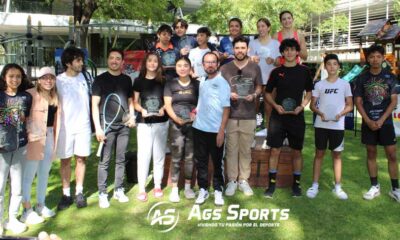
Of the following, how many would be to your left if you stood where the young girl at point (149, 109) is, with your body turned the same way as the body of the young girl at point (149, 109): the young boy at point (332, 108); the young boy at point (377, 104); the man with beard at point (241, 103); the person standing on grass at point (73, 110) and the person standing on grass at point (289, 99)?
4

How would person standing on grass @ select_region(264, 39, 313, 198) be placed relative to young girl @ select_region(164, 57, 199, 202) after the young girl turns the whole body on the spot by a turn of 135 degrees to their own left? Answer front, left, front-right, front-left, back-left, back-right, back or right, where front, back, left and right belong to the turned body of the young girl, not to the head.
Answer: front-right

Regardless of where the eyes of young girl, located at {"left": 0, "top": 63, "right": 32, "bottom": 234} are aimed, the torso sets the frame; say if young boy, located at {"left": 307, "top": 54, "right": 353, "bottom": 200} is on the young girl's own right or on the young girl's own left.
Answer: on the young girl's own left

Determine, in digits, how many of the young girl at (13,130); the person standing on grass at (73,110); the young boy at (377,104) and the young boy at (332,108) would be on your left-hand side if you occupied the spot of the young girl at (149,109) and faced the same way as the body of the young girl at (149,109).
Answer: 2

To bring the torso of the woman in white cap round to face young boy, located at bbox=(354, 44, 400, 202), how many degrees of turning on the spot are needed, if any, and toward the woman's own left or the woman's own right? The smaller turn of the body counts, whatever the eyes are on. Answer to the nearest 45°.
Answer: approximately 45° to the woman's own left

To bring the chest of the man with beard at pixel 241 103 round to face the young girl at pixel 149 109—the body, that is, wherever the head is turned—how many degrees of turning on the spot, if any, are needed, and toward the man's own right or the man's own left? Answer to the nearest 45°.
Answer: approximately 90° to the man's own right

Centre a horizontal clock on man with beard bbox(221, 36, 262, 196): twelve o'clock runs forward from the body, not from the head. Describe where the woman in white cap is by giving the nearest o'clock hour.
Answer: The woman in white cap is roughly at 2 o'clock from the man with beard.

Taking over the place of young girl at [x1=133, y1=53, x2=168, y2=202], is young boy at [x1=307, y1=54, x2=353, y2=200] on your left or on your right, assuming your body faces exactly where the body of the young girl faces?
on your left

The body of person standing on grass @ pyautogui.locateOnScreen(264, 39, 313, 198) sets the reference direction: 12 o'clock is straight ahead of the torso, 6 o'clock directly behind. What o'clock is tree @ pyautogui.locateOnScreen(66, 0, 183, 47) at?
The tree is roughly at 5 o'clock from the person standing on grass.
